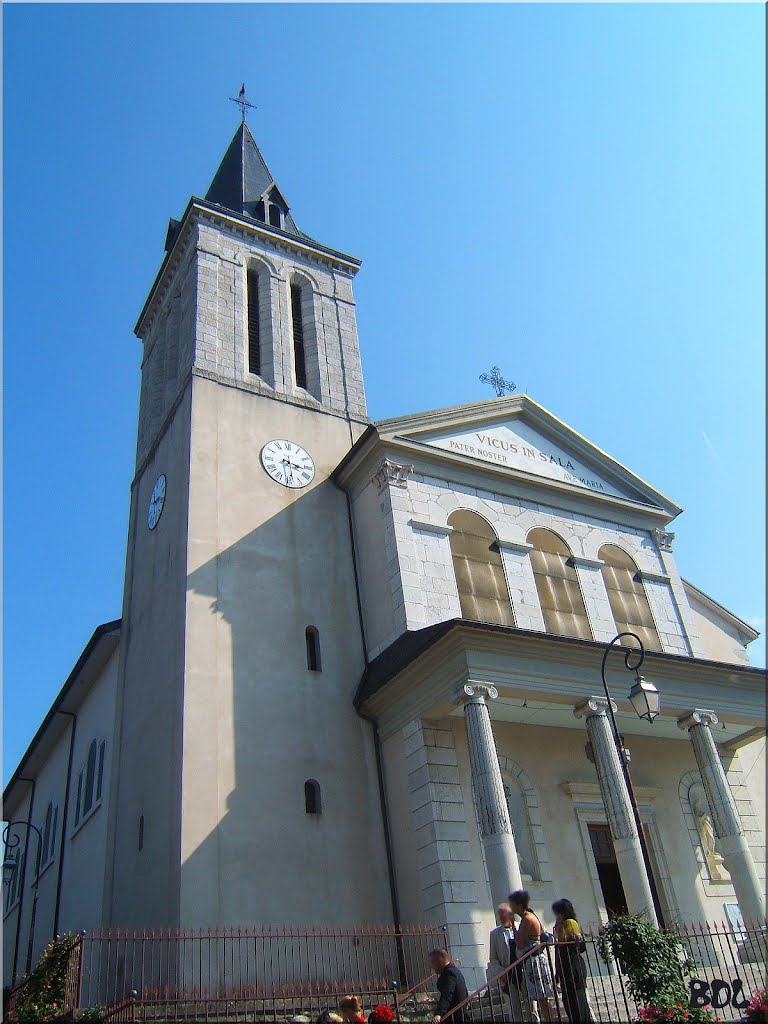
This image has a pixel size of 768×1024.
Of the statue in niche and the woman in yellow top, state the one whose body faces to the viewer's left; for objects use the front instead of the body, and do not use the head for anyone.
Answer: the woman in yellow top

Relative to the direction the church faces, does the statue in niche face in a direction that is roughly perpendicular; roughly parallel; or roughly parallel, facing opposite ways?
roughly parallel

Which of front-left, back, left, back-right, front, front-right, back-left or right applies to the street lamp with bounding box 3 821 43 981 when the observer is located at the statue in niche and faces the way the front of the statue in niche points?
back-right

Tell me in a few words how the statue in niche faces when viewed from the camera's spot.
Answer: facing the viewer and to the right of the viewer

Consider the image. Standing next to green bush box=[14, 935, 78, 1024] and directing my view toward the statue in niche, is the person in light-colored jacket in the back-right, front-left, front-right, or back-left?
front-right

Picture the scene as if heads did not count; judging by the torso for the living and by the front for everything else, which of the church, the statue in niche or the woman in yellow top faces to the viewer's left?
the woman in yellow top

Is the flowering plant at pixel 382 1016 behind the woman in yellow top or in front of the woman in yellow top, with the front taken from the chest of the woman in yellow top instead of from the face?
in front

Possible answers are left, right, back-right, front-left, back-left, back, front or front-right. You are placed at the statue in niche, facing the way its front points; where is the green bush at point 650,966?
front-right

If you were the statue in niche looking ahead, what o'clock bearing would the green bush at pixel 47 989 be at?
The green bush is roughly at 3 o'clock from the statue in niche.

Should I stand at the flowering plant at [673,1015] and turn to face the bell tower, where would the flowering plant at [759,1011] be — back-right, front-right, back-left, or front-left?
back-right

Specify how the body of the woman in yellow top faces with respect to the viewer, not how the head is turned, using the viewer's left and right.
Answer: facing to the left of the viewer

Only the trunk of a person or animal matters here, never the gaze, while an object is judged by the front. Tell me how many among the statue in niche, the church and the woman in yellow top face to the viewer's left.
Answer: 1

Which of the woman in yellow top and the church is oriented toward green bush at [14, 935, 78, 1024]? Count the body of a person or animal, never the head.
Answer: the woman in yellow top
